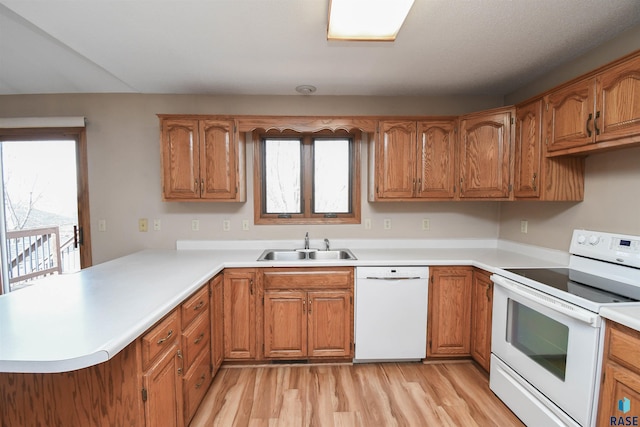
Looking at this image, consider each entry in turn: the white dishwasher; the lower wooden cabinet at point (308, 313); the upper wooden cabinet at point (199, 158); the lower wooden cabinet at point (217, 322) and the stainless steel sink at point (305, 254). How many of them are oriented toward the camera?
4

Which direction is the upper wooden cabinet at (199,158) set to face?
toward the camera

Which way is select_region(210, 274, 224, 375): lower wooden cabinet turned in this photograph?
to the viewer's right

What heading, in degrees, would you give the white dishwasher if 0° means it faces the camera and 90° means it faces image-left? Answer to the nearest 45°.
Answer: approximately 0°

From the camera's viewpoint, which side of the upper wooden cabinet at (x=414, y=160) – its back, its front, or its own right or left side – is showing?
front

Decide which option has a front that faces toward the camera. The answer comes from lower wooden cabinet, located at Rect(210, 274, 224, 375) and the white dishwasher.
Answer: the white dishwasher

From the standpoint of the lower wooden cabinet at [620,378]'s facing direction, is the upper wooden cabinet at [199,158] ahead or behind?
ahead

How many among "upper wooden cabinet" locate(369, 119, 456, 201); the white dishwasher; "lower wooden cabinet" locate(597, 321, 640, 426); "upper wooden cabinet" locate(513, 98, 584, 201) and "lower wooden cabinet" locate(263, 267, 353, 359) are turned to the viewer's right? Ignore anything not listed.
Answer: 0

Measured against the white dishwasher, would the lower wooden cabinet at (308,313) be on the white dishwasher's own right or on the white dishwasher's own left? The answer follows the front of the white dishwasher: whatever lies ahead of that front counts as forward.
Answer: on the white dishwasher's own right

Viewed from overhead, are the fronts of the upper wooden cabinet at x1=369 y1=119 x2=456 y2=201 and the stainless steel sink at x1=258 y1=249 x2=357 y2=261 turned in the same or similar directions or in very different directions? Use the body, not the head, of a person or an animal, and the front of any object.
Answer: same or similar directions

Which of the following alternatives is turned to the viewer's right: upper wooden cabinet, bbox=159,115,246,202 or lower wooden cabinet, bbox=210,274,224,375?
the lower wooden cabinet

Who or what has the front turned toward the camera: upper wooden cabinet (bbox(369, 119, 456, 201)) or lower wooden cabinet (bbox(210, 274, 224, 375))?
the upper wooden cabinet

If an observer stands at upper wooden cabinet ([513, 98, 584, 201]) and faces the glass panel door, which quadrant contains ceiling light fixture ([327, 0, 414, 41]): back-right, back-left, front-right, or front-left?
front-left

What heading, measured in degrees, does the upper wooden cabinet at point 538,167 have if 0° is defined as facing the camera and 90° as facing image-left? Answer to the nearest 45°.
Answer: approximately 45°

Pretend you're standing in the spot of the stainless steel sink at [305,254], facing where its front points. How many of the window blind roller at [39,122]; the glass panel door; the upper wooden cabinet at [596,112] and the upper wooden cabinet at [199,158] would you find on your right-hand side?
3

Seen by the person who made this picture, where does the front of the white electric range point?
facing the viewer and to the left of the viewer

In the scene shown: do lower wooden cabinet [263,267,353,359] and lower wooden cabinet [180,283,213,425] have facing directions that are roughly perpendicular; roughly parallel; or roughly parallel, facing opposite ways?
roughly perpendicular

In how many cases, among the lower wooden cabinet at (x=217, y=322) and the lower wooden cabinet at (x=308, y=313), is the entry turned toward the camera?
1
